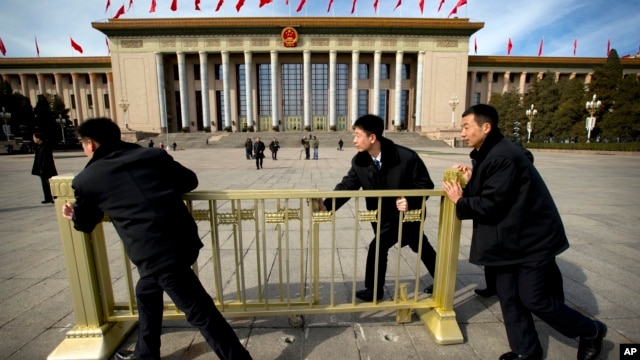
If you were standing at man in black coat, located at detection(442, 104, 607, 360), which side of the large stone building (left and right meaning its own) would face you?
front

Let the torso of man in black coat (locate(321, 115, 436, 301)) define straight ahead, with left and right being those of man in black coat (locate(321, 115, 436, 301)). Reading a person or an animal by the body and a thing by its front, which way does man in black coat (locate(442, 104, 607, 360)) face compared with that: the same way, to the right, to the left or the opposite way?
to the right

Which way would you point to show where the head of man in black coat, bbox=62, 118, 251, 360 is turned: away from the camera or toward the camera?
away from the camera

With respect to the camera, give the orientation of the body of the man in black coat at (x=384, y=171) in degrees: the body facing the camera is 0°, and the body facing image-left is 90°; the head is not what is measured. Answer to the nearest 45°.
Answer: approximately 45°

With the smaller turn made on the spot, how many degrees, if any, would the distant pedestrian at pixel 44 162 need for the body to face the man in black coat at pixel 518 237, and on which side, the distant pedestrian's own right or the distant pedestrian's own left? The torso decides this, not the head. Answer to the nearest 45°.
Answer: approximately 90° to the distant pedestrian's own left

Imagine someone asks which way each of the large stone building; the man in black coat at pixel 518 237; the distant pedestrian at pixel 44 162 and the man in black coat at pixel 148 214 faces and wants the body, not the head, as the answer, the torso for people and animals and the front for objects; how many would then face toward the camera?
1

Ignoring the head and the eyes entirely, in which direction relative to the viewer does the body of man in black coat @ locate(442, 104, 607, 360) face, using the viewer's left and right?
facing to the left of the viewer

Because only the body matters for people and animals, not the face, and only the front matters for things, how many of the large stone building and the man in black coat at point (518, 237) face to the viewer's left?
1

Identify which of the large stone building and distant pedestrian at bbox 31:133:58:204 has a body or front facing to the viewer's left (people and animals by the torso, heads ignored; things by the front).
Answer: the distant pedestrian

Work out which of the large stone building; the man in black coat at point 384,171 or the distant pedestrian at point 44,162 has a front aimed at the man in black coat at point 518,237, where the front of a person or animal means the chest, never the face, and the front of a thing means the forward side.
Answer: the large stone building

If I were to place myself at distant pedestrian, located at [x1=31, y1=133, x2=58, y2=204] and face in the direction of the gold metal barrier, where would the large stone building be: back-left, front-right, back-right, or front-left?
back-left

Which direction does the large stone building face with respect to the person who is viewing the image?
facing the viewer

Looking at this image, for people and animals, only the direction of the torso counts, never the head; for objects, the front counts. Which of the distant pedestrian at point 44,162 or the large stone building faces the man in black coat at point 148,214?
the large stone building

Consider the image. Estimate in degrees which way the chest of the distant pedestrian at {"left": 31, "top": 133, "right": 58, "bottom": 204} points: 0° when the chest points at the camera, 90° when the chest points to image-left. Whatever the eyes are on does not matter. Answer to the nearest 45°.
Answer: approximately 90°

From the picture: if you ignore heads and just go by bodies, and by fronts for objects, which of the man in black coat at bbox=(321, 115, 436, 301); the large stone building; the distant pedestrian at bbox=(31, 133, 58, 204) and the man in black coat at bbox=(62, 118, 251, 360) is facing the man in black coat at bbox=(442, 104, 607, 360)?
the large stone building

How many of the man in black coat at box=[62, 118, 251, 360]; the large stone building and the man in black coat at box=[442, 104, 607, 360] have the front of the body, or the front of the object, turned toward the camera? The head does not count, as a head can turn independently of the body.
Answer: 1

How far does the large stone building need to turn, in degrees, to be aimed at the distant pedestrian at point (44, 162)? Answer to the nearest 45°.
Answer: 0° — it already faces them

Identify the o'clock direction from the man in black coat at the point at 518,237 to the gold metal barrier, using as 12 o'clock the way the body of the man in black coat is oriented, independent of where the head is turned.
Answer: The gold metal barrier is roughly at 11 o'clock from the man in black coat.
